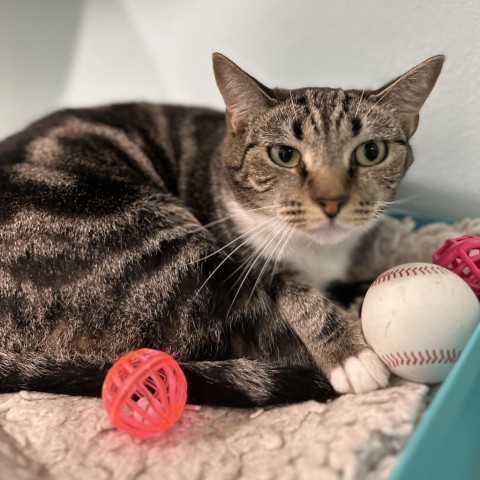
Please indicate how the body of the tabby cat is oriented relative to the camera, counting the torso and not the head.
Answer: to the viewer's right

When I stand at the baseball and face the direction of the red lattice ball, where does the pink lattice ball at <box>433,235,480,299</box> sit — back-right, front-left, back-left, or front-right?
back-right
